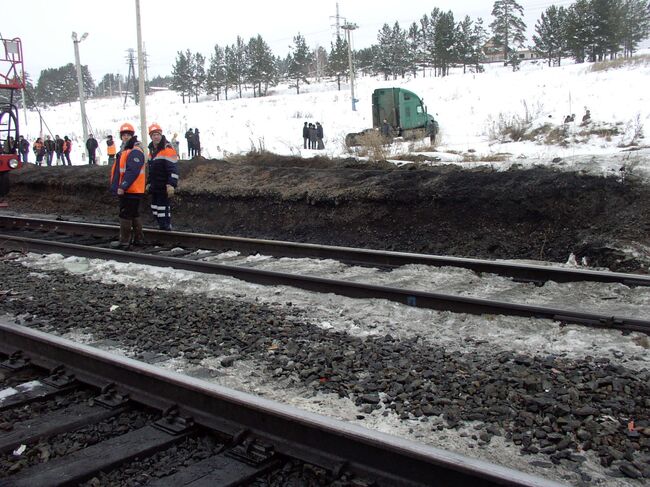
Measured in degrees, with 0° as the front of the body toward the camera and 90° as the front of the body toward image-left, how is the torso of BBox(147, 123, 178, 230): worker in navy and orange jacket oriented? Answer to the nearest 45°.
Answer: approximately 45°

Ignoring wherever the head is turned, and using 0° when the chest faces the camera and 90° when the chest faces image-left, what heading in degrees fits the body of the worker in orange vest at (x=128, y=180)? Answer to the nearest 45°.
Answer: approximately 45°

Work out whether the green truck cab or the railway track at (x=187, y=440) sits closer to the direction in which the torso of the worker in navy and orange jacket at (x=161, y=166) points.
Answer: the railway track

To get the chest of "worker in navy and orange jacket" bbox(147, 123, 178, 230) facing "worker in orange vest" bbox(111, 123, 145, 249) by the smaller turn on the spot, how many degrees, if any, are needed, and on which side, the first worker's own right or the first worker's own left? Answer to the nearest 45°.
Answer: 0° — they already face them

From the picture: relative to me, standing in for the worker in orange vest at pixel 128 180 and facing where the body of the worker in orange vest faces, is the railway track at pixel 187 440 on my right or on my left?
on my left

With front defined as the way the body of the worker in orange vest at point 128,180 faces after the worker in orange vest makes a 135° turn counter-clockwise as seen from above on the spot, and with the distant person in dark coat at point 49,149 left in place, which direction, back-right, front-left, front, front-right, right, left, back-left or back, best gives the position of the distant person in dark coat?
left

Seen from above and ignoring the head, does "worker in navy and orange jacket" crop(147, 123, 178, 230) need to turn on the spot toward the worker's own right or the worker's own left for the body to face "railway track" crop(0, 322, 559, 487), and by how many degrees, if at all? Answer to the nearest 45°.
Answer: approximately 45° to the worker's own left

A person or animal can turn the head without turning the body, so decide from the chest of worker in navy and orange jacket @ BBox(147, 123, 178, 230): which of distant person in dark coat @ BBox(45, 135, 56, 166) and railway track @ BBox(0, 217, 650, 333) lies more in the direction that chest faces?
the railway track

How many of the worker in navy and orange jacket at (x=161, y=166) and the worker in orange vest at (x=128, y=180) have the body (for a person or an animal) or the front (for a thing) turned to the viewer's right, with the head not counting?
0
